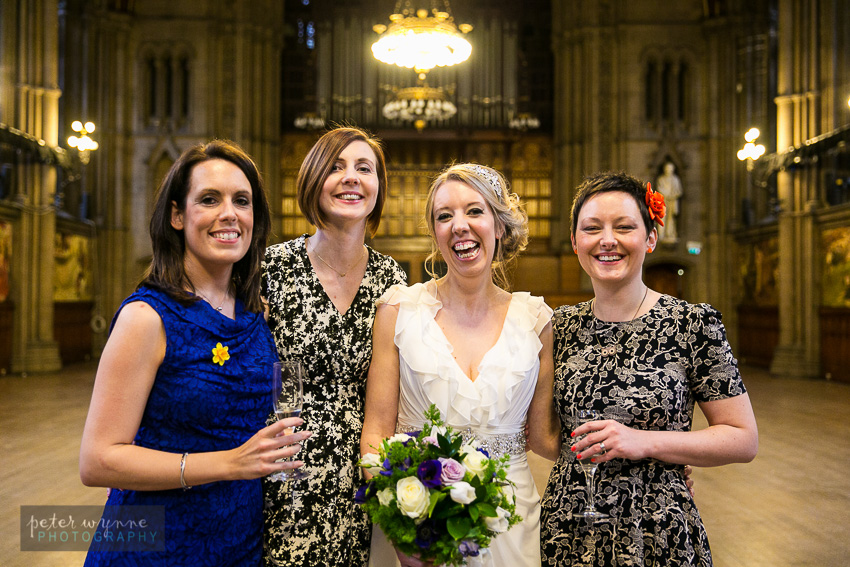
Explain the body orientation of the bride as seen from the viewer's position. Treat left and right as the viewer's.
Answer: facing the viewer

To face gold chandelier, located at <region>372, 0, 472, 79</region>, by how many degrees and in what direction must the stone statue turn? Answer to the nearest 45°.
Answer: approximately 45° to its right

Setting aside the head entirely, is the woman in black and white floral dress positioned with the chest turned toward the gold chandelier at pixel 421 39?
no

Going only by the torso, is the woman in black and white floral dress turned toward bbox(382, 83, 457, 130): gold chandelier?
no

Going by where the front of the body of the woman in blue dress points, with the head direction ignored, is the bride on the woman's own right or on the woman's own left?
on the woman's own left

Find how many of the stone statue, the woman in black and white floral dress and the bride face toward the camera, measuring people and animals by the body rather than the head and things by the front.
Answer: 3

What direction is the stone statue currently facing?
toward the camera

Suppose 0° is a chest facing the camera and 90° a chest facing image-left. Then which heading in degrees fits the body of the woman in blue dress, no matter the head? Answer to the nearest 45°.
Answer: approximately 315°

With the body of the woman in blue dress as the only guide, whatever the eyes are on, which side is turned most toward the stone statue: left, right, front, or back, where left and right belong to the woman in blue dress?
left

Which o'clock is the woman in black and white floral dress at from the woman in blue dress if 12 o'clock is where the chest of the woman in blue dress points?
The woman in black and white floral dress is roughly at 9 o'clock from the woman in blue dress.

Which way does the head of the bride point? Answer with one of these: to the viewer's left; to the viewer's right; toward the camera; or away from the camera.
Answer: toward the camera

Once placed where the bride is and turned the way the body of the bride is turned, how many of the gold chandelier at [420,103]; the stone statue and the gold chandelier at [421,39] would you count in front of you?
0

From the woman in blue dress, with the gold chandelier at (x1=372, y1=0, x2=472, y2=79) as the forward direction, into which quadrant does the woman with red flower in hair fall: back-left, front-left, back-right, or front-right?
front-right

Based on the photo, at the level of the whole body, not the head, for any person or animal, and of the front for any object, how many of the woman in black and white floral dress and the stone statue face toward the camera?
2

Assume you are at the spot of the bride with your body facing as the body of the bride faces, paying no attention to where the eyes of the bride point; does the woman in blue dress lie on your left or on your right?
on your right

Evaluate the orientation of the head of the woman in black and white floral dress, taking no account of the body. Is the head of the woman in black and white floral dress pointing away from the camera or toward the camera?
toward the camera

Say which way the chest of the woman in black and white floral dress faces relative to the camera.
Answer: toward the camera
